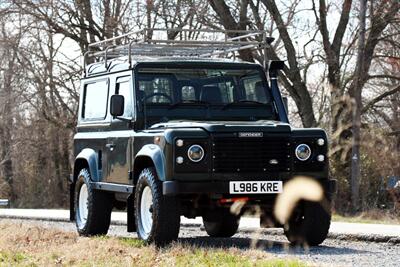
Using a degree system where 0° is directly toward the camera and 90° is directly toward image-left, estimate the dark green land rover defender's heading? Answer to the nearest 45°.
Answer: approximately 315°
